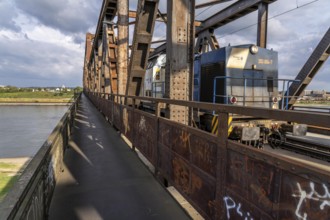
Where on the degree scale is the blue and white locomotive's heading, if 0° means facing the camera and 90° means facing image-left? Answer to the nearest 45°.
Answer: approximately 315°
